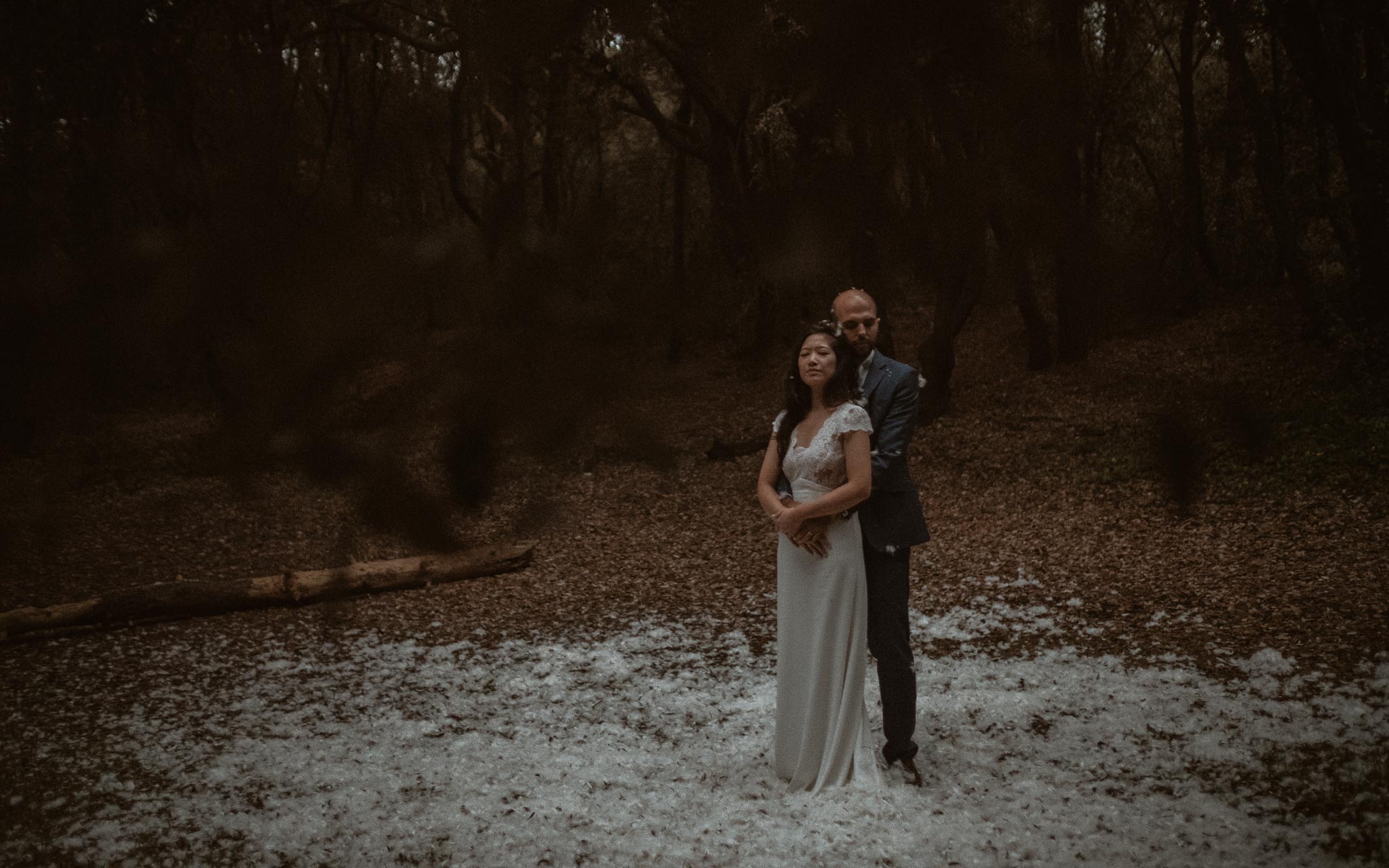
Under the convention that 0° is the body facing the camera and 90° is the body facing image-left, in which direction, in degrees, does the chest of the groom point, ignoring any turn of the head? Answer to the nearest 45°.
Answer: approximately 0°

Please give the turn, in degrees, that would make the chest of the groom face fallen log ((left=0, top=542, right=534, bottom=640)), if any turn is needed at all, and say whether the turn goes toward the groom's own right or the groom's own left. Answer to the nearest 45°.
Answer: approximately 135° to the groom's own right
